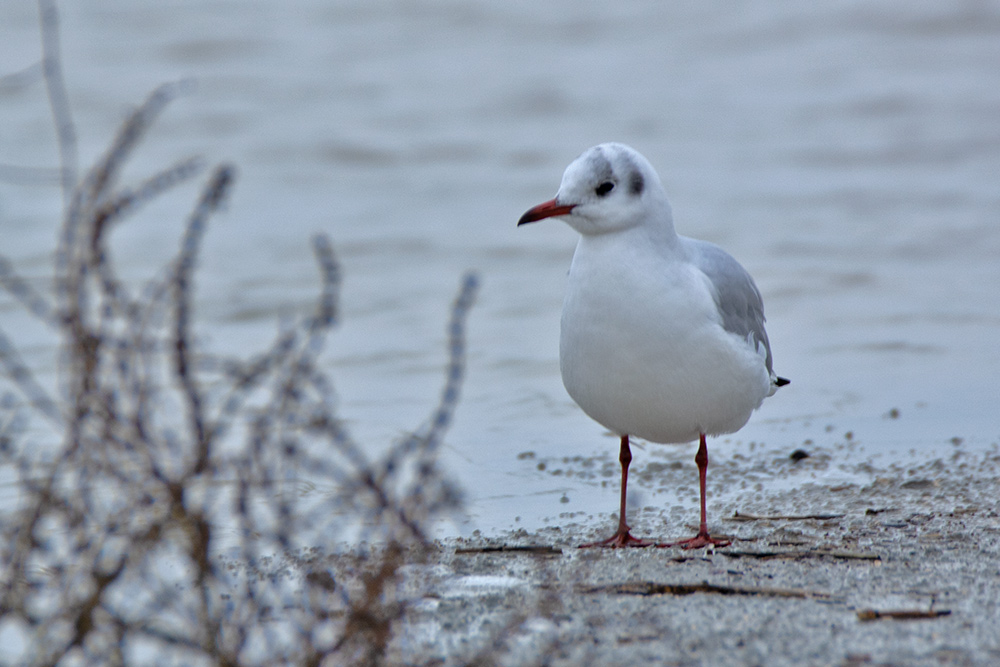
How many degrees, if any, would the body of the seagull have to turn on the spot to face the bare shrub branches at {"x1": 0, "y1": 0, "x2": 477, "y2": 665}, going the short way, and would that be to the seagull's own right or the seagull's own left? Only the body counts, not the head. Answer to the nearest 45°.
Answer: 0° — it already faces it

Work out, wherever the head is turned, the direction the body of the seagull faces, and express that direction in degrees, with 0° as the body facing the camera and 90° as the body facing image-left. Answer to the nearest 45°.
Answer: approximately 45°
